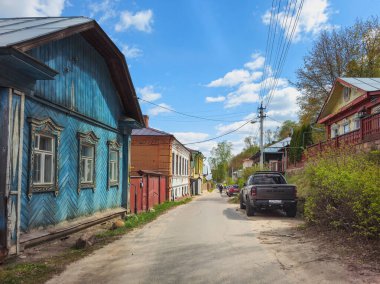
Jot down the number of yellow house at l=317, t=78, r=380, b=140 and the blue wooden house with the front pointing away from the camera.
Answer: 0

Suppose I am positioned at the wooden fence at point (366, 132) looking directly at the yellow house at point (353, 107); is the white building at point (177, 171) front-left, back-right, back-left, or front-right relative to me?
front-left

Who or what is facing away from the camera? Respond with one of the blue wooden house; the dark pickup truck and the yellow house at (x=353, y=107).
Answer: the dark pickup truck

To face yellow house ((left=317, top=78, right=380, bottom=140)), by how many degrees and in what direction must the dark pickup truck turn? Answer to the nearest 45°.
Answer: approximately 45° to its right

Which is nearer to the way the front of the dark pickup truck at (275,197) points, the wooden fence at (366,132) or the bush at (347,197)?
the wooden fence

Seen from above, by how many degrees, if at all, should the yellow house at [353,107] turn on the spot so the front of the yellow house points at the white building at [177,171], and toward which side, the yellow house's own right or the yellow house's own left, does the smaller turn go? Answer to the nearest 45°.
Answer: approximately 90° to the yellow house's own right

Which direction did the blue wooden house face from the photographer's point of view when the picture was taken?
facing the viewer and to the right of the viewer

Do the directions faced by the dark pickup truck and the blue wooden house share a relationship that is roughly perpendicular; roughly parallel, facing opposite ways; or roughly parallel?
roughly perpendicular

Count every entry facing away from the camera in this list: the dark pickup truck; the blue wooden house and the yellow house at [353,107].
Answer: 1

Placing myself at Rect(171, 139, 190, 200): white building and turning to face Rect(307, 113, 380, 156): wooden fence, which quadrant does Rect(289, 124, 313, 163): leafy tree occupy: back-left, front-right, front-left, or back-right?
front-left

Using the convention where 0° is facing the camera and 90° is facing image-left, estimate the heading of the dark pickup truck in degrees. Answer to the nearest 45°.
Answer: approximately 180°

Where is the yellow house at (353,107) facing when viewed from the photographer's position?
facing the viewer and to the left of the viewer

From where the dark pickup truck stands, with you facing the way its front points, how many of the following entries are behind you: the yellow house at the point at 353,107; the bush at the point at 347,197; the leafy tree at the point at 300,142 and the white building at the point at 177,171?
1
